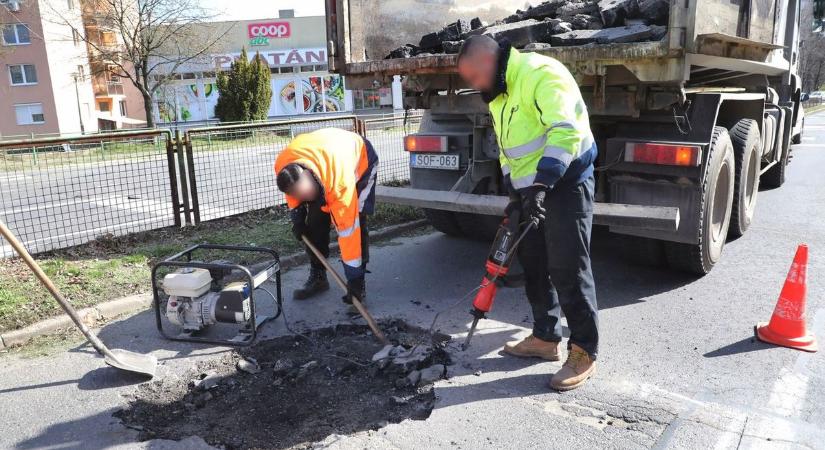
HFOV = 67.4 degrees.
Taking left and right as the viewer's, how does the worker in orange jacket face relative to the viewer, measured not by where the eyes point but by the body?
facing the viewer and to the left of the viewer

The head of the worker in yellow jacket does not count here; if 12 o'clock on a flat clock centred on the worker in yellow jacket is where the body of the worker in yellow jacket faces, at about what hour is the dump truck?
The dump truck is roughly at 5 o'clock from the worker in yellow jacket.

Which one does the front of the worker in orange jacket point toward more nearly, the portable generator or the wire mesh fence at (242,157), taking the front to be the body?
the portable generator

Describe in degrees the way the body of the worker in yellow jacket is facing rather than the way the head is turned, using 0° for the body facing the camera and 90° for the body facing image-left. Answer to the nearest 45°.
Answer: approximately 45°

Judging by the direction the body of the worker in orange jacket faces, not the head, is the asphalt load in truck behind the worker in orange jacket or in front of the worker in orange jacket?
behind

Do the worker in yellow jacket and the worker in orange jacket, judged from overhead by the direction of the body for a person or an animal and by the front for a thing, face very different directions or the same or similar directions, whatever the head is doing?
same or similar directions

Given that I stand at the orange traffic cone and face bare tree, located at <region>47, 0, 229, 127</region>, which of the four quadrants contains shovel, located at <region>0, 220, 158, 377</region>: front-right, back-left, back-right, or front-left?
front-left

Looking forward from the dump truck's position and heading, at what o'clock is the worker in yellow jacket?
The worker in yellow jacket is roughly at 5 o'clock from the dump truck.

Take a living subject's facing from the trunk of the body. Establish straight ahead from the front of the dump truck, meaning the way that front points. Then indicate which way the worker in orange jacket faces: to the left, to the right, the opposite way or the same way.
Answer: the opposite way

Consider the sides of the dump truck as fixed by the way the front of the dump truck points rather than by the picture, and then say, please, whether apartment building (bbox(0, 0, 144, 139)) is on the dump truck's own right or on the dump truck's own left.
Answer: on the dump truck's own left

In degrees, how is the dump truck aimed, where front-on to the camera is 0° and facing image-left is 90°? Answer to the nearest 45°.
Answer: approximately 225°

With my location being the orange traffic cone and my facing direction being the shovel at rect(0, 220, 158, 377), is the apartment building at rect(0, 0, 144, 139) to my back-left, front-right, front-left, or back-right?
front-right

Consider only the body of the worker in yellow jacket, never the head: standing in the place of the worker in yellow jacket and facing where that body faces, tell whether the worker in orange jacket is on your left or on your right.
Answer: on your right
